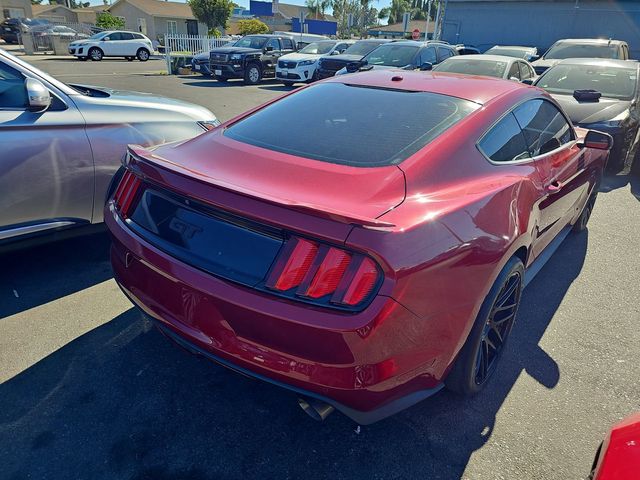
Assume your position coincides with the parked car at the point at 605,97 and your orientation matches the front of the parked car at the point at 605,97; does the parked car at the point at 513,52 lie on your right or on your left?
on your right

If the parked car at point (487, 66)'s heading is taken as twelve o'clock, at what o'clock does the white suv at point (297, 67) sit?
The white suv is roughly at 3 o'clock from the parked car.

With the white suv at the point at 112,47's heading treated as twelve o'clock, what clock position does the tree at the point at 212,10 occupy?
The tree is roughly at 6 o'clock from the white suv.

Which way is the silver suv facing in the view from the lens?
facing to the right of the viewer

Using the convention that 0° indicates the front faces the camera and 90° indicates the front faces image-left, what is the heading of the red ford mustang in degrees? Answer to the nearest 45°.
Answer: approximately 225°

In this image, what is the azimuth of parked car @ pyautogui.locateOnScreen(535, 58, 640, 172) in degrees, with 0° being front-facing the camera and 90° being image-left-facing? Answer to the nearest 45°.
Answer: approximately 45°

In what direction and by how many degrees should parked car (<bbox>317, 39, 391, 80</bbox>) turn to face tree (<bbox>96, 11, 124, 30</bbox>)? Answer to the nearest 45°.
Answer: approximately 90° to its right

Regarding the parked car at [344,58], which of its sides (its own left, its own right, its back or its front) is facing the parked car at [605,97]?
left

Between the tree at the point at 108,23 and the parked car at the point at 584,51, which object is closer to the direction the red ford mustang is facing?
the parked car

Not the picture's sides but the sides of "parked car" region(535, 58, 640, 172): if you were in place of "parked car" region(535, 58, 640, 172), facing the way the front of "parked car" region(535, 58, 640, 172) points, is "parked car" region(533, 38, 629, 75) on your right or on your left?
on your right

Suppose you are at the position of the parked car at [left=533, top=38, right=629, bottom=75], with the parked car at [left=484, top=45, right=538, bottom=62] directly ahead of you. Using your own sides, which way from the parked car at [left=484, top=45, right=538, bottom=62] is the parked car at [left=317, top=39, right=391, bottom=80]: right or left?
left
